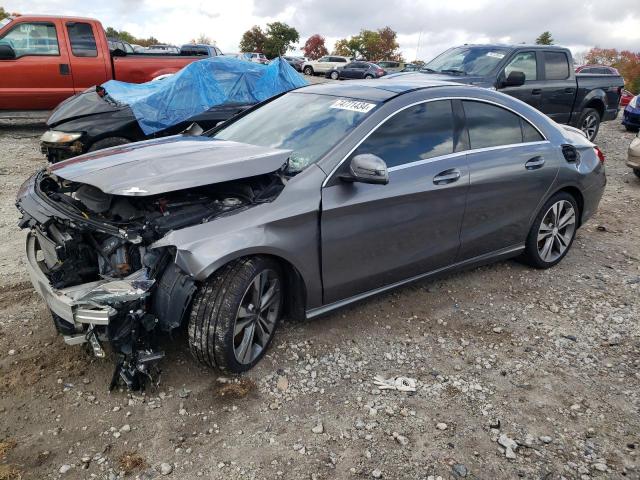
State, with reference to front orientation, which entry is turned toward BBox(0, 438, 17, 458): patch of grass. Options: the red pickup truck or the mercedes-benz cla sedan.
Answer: the mercedes-benz cla sedan

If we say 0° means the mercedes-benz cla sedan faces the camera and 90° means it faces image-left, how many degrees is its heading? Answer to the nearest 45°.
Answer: approximately 45°

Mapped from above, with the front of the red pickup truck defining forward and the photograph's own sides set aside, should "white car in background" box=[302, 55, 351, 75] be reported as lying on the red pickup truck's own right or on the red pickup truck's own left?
on the red pickup truck's own right

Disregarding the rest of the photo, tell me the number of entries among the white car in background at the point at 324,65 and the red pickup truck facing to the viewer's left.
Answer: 2

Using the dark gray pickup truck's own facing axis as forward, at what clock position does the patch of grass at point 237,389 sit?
The patch of grass is roughly at 11 o'clock from the dark gray pickup truck.

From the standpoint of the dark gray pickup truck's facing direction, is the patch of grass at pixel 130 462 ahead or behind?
ahead

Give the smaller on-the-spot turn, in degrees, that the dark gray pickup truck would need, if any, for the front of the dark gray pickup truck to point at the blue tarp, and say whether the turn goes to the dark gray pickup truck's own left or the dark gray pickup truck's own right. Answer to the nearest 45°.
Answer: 0° — it already faces it

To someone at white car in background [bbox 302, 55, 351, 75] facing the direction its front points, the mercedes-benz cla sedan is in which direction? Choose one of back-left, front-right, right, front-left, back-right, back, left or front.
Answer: left

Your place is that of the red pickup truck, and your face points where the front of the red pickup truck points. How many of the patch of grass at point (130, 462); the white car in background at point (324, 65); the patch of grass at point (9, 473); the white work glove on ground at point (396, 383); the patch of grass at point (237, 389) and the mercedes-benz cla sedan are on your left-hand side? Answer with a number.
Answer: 5

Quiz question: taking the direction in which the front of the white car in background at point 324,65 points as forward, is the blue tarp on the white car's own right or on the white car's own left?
on the white car's own left

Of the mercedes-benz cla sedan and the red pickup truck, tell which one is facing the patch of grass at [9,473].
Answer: the mercedes-benz cla sedan

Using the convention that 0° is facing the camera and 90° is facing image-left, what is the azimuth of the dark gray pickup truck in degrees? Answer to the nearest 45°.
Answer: approximately 45°

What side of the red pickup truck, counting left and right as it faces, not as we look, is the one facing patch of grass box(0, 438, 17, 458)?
left

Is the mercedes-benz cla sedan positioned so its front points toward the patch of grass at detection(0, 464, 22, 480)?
yes

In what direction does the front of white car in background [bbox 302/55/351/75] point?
to the viewer's left

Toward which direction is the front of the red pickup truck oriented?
to the viewer's left
